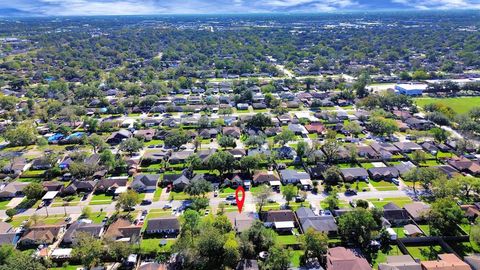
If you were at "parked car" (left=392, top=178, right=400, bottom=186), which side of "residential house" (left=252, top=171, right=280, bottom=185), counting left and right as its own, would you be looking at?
left

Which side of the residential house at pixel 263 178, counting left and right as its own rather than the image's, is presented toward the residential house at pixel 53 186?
right

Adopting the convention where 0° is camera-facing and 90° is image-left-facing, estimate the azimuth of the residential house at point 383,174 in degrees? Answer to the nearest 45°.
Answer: approximately 0°

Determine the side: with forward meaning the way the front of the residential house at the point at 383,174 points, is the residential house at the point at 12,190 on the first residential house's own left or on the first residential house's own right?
on the first residential house's own right

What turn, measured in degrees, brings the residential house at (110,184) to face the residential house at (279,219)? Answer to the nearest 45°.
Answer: approximately 45° to its left

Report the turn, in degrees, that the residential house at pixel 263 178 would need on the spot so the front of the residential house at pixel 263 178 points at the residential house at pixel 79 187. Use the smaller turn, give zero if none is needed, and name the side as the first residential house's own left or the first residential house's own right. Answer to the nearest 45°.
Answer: approximately 90° to the first residential house's own right

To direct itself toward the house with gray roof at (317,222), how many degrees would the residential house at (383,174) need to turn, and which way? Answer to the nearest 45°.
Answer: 0° — it already faces it

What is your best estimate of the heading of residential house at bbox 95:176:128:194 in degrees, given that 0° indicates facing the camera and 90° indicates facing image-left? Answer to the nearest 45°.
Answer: approximately 0°

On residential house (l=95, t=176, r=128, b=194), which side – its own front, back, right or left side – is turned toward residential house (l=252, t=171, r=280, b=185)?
left
